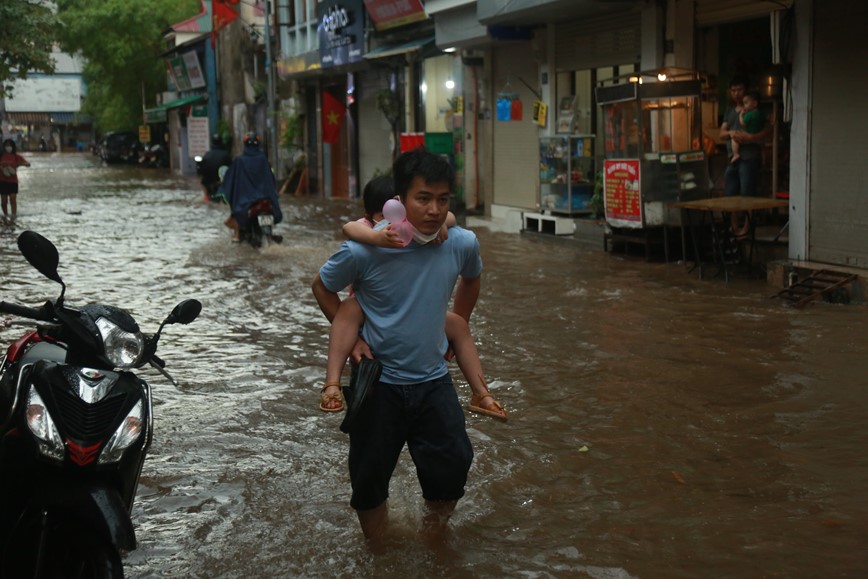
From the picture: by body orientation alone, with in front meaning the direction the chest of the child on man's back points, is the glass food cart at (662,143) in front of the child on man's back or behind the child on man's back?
behind

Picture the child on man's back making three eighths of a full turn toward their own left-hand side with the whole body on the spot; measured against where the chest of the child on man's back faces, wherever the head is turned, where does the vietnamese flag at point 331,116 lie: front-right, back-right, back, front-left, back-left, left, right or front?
front-left

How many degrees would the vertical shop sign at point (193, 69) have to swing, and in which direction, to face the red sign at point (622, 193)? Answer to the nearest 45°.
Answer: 0° — it already faces it

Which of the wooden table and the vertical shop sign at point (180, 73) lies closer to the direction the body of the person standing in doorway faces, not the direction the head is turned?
the wooden table
